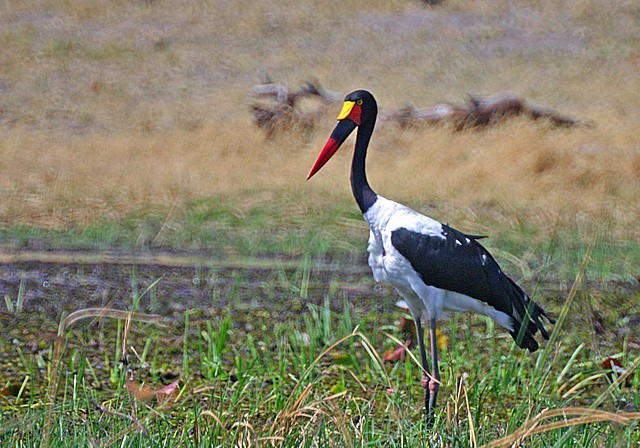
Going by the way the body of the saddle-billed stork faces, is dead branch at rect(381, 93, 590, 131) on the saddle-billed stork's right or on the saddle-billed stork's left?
on the saddle-billed stork's right

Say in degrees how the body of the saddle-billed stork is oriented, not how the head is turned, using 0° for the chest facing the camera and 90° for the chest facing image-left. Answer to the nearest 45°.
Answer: approximately 90°

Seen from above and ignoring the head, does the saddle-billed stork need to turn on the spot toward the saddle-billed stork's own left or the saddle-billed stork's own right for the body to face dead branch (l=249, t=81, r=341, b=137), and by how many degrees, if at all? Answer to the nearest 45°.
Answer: approximately 90° to the saddle-billed stork's own right
